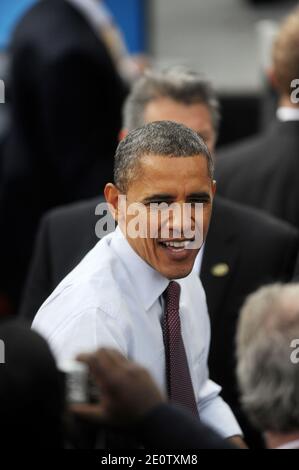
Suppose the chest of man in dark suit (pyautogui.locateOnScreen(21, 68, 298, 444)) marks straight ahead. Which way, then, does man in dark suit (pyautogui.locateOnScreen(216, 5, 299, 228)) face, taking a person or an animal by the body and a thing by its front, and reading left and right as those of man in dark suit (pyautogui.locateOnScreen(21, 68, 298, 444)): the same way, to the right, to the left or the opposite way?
the opposite way

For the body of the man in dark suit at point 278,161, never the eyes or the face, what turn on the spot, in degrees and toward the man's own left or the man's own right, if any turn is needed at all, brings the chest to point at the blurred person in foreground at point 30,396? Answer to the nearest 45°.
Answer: approximately 180°

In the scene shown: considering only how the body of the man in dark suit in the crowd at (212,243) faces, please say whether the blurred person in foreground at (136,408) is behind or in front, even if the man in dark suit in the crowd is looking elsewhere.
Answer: in front

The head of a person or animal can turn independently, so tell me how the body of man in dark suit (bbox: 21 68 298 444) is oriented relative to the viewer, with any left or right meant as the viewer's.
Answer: facing the viewer

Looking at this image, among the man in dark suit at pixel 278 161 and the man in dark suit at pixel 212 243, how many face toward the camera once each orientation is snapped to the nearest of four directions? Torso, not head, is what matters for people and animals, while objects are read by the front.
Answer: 1

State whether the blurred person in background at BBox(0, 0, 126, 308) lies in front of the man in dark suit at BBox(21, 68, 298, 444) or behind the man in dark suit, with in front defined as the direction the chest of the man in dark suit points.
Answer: behind

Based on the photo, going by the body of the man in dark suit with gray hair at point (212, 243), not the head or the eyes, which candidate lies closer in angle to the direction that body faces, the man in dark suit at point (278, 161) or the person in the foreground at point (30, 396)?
the person in the foreground

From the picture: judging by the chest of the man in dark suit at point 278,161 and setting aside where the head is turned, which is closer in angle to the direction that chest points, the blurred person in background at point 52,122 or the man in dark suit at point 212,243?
the blurred person in background

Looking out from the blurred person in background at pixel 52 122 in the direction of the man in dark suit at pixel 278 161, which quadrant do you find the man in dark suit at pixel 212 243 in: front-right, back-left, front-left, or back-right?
front-right

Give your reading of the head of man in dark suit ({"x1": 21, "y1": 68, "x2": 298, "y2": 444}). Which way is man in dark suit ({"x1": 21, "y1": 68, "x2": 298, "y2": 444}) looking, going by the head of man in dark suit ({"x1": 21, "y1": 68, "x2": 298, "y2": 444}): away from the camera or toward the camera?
toward the camera

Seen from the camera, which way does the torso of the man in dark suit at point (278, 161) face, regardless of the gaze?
away from the camera
